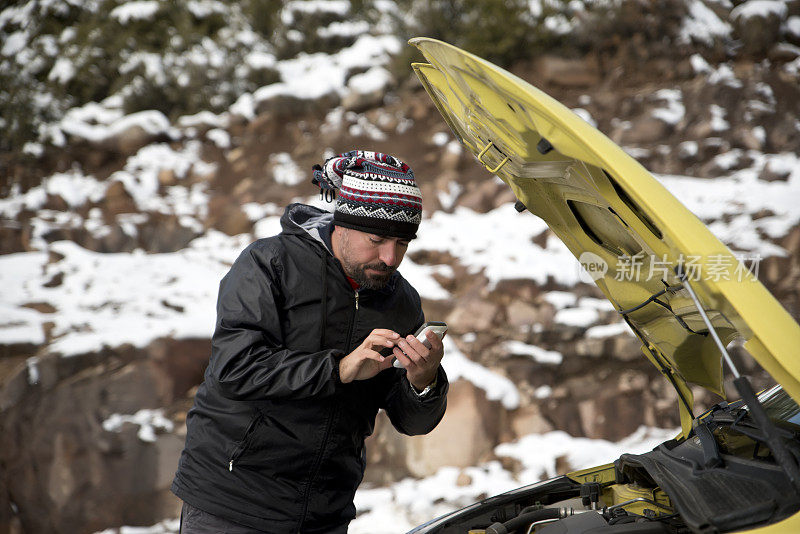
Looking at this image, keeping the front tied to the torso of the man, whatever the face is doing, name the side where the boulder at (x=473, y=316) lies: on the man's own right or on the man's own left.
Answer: on the man's own left

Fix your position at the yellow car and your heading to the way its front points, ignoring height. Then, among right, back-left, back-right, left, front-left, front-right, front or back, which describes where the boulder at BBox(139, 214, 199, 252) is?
right

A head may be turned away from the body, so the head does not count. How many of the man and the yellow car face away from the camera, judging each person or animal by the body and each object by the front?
0

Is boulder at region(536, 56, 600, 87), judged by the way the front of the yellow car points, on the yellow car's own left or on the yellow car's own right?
on the yellow car's own right

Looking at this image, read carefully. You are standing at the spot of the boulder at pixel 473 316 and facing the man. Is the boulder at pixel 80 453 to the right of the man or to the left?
right

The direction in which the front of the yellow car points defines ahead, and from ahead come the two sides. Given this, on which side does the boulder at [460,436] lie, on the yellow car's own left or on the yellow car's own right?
on the yellow car's own right

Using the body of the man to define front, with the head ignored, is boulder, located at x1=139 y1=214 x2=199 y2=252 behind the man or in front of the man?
behind

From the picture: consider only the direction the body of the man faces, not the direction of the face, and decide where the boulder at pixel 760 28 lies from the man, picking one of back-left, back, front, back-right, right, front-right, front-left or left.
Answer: left

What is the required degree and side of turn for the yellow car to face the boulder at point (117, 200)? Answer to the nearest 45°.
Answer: approximately 90° to its right

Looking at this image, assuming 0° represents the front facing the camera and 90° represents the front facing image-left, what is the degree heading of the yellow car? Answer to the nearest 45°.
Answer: approximately 45°

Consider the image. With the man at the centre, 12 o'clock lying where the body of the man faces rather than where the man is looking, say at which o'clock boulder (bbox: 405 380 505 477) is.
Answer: The boulder is roughly at 8 o'clock from the man.

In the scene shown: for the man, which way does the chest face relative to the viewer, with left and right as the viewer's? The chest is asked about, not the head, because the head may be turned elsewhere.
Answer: facing the viewer and to the right of the viewer
